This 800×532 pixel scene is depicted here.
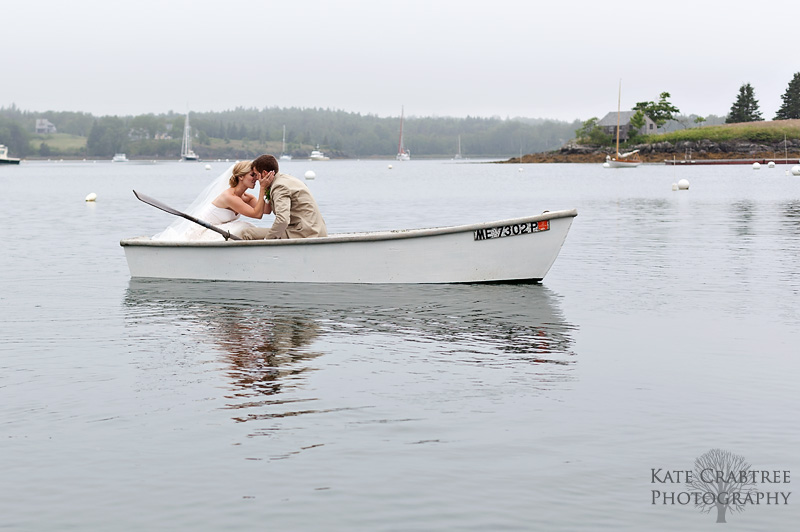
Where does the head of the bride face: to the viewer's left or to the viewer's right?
to the viewer's right

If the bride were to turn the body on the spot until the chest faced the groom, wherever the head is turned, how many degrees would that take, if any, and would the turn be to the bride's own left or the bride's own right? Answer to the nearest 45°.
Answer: approximately 45° to the bride's own right

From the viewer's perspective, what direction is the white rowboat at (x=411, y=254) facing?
to the viewer's right

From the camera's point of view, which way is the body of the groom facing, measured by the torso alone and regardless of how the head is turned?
to the viewer's left

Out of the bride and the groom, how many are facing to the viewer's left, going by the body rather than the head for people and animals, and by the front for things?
1

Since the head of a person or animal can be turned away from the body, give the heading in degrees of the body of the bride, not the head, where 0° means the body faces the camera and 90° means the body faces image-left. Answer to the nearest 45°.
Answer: approximately 270°
